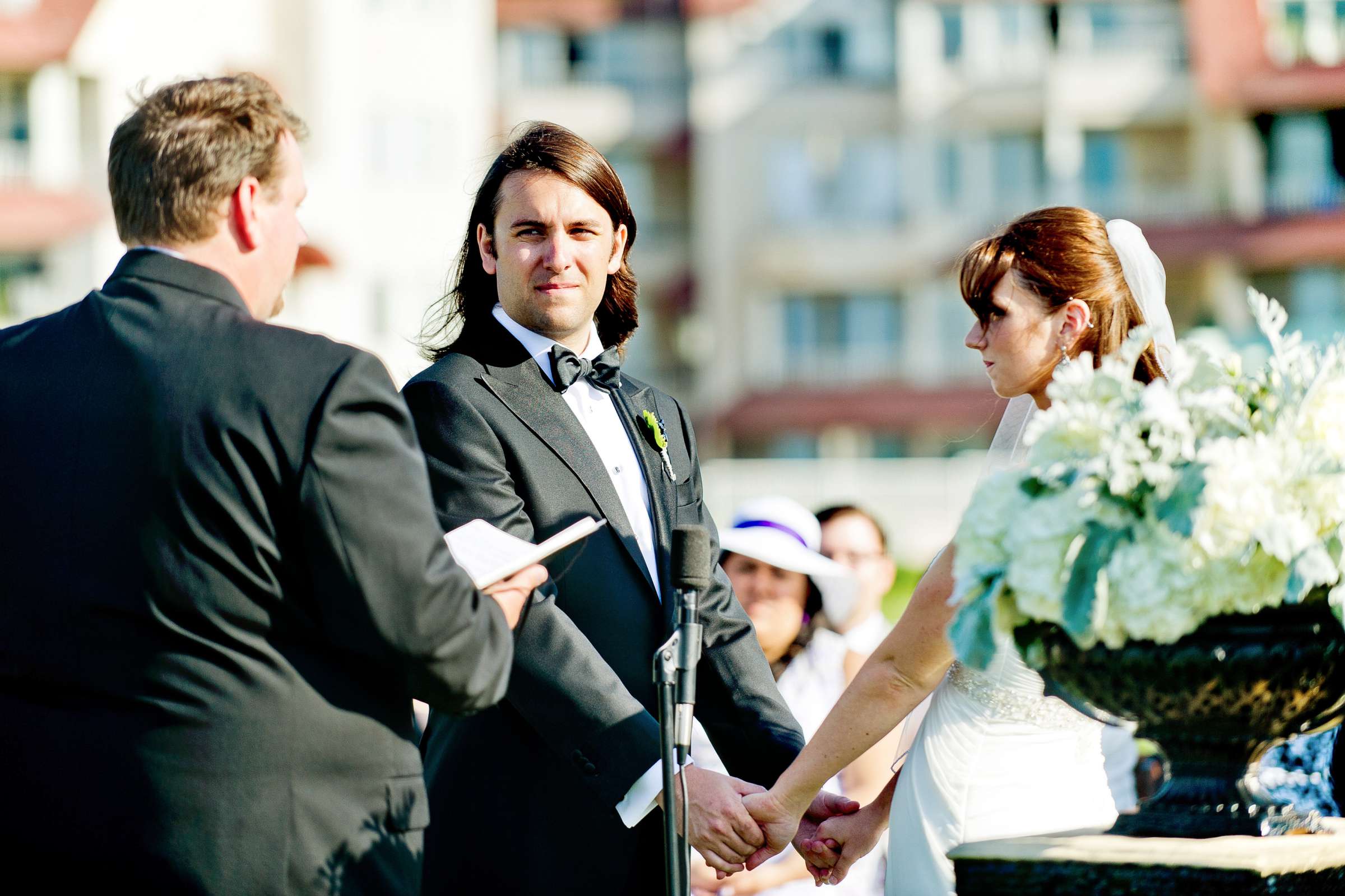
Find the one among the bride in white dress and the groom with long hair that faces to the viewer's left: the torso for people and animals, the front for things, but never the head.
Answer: the bride in white dress

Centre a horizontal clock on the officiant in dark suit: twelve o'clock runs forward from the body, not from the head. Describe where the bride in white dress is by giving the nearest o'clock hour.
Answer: The bride in white dress is roughly at 1 o'clock from the officiant in dark suit.

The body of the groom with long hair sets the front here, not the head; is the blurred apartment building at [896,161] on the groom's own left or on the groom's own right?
on the groom's own left

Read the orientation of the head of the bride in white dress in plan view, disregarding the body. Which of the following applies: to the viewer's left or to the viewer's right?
to the viewer's left

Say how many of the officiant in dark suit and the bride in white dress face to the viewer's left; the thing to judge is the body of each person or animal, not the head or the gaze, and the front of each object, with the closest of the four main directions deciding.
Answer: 1

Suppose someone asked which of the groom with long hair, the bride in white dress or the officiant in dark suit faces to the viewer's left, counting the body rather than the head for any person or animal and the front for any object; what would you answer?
the bride in white dress

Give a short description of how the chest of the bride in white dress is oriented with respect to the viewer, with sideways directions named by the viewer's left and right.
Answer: facing to the left of the viewer

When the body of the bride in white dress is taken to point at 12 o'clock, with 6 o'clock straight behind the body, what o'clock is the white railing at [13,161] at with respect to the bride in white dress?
The white railing is roughly at 2 o'clock from the bride in white dress.

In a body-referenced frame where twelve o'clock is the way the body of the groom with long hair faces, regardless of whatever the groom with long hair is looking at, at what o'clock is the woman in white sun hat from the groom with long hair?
The woman in white sun hat is roughly at 8 o'clock from the groom with long hair.

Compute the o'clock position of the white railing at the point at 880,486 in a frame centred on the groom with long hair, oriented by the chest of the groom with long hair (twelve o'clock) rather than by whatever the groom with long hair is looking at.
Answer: The white railing is roughly at 8 o'clock from the groom with long hair.

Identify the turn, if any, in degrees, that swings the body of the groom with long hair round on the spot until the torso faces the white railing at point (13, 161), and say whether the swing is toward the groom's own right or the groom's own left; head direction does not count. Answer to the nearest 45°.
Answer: approximately 135° to the groom's own left

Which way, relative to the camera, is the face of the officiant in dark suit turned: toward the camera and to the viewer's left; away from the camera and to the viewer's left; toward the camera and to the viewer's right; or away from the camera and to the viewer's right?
away from the camera and to the viewer's right

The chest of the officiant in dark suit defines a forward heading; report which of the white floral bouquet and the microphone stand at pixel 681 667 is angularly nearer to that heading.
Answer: the microphone stand

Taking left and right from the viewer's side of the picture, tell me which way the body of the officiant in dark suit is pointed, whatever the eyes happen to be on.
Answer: facing away from the viewer and to the right of the viewer
